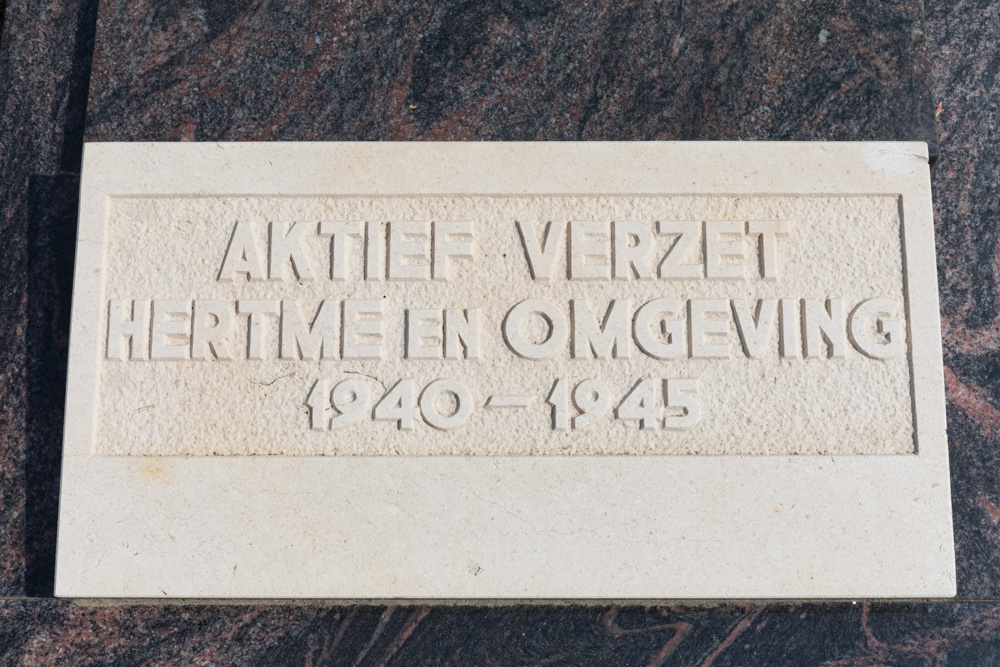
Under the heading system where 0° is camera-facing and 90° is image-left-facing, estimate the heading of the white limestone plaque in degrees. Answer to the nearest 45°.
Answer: approximately 0°
